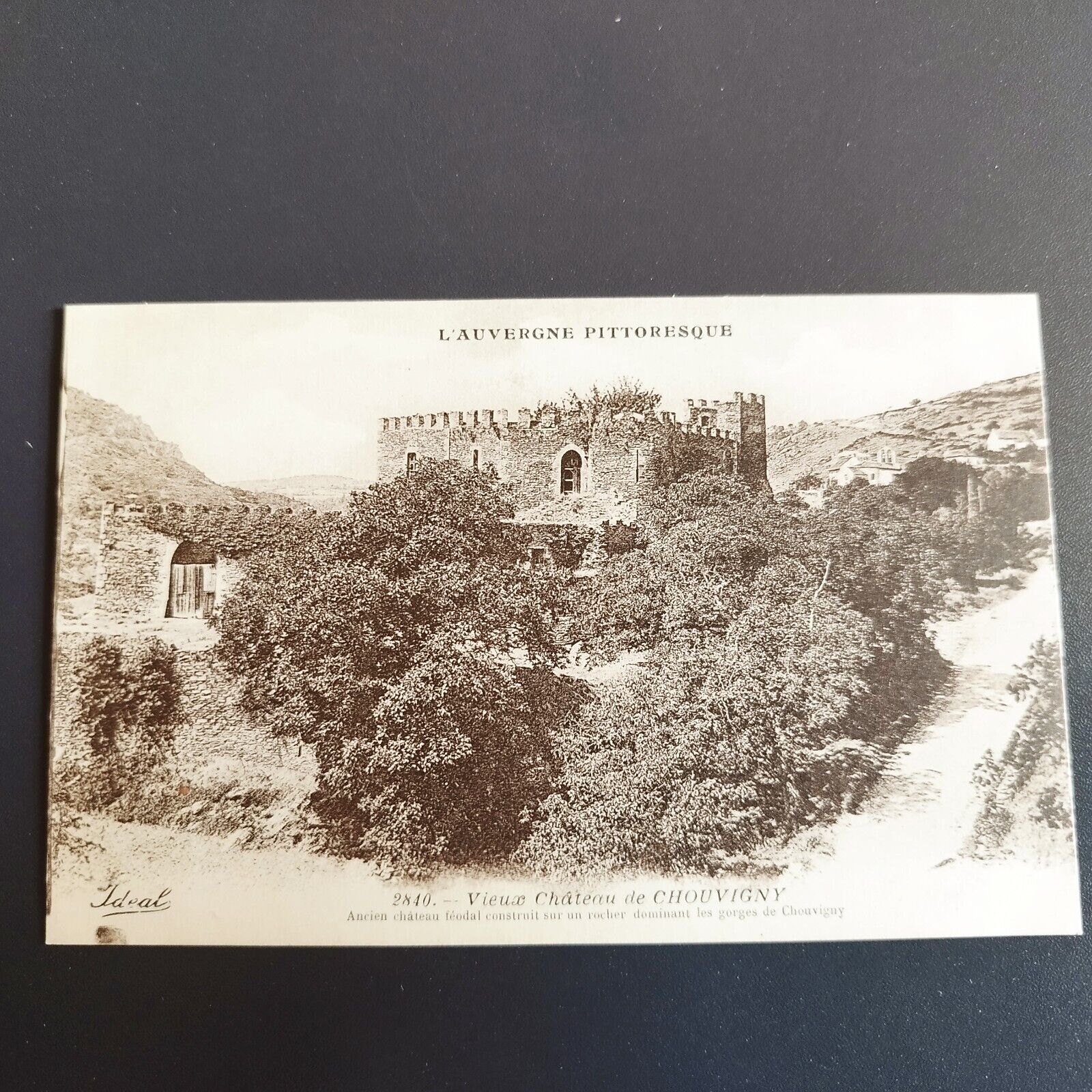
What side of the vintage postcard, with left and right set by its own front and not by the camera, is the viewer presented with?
front
